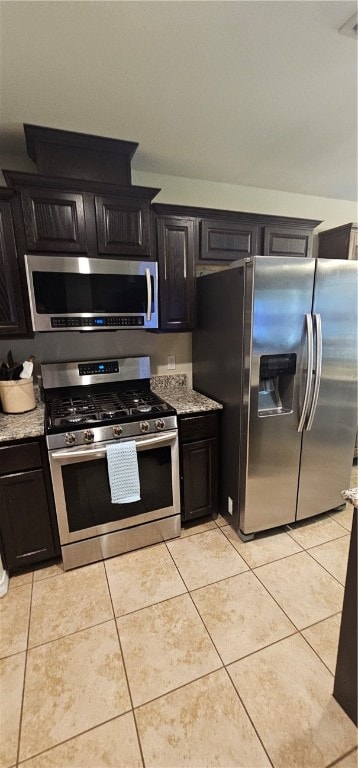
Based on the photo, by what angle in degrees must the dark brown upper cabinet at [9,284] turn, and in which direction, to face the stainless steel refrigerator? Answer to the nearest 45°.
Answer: approximately 45° to its left

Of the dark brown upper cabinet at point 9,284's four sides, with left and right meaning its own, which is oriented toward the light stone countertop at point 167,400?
left

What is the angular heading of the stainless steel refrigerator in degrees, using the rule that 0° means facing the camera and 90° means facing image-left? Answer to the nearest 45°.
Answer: approximately 315°

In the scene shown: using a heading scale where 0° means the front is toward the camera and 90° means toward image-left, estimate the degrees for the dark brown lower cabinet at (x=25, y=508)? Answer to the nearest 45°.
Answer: approximately 0°

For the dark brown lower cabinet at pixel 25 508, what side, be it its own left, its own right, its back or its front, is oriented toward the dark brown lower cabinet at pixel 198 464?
left

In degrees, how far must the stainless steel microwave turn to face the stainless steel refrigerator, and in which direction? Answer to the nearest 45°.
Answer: approximately 90° to its left

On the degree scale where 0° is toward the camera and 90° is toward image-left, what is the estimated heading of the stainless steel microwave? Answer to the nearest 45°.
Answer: approximately 0°
